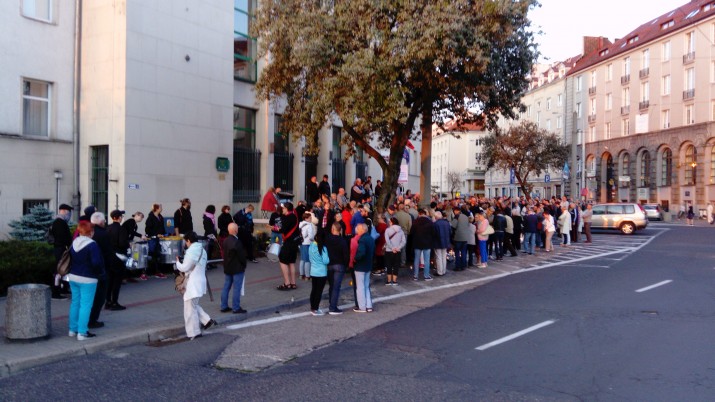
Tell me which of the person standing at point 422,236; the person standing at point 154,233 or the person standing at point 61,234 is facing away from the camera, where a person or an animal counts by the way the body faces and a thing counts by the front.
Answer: the person standing at point 422,236

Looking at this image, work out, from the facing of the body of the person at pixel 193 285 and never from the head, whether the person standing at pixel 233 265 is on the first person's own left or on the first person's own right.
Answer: on the first person's own right

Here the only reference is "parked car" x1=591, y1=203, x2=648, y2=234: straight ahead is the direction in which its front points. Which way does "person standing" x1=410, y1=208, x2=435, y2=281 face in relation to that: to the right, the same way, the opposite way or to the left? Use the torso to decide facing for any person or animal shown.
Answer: to the right

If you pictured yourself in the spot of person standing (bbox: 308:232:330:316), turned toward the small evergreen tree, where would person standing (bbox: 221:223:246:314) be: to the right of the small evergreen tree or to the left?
left

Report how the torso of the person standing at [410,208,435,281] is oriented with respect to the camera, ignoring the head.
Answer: away from the camera

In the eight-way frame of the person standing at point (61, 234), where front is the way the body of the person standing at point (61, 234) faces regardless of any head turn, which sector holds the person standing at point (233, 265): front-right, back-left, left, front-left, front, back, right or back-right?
front-right

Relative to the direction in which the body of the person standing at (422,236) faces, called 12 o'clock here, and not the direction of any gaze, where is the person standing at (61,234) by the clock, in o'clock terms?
the person standing at (61,234) is roughly at 8 o'clock from the person standing at (422,236).

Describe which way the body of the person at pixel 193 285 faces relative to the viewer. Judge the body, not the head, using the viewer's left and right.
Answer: facing to the left of the viewer

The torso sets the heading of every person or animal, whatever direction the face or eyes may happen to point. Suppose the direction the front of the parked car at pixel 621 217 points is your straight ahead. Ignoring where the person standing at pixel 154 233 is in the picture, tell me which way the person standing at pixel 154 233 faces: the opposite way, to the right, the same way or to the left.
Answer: the opposite way

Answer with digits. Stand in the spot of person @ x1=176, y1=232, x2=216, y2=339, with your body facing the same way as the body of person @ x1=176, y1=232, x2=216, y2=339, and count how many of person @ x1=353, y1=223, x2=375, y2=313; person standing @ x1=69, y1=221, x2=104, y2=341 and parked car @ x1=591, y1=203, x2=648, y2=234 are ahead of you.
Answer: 1

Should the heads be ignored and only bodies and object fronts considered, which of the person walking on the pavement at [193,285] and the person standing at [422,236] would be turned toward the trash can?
the person walking on the pavement at [193,285]

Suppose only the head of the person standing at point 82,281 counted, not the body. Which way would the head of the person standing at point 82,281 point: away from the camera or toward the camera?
away from the camera

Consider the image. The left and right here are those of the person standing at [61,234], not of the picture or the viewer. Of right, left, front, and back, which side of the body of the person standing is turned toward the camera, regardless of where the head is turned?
right

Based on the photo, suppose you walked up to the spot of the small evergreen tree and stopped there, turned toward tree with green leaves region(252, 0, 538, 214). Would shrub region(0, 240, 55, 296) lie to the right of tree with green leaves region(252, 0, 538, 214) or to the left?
right

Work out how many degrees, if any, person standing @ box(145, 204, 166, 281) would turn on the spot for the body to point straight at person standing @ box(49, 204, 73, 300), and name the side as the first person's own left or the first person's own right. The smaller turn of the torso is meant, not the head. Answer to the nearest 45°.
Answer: approximately 90° to the first person's own right

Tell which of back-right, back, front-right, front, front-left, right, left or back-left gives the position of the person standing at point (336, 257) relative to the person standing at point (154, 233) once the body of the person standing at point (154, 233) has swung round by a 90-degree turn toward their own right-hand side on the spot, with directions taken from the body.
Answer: left
